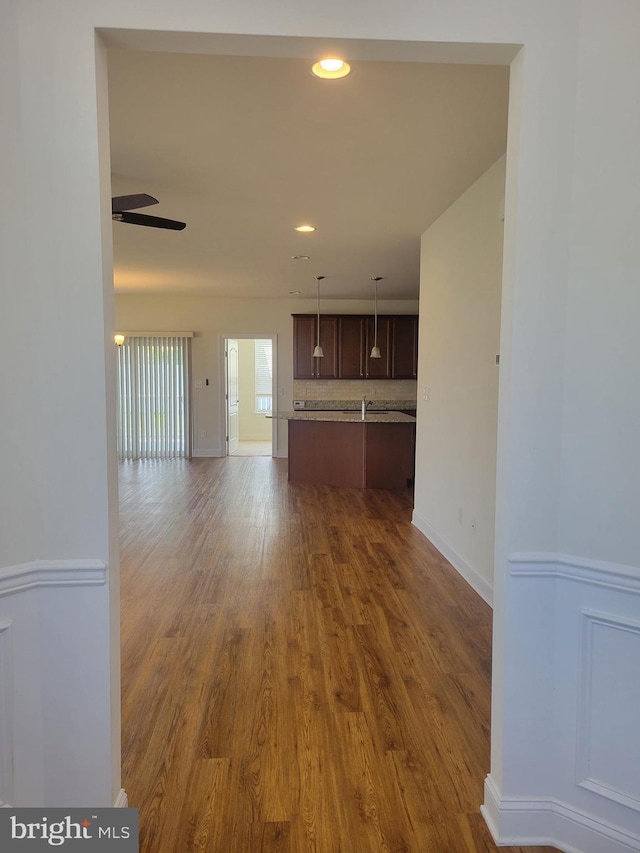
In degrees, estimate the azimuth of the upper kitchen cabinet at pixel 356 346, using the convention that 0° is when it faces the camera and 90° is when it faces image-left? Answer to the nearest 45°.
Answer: approximately 0°

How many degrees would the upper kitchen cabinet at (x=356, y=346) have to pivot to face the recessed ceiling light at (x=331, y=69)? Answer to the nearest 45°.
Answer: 0° — it already faces it

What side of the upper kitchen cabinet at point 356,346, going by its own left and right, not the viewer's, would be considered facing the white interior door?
right

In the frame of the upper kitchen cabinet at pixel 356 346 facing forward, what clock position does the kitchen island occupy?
The kitchen island is roughly at 12 o'clock from the upper kitchen cabinet.

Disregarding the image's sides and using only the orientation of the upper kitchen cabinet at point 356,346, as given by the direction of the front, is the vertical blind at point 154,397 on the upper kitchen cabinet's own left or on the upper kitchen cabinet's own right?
on the upper kitchen cabinet's own right

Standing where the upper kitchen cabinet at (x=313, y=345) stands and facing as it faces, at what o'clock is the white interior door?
The white interior door is roughly at 4 o'clock from the upper kitchen cabinet.

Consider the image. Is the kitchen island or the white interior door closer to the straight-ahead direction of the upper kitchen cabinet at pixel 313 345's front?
the kitchen island

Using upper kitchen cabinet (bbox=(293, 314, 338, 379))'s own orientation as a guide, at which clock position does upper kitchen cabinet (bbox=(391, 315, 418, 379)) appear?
upper kitchen cabinet (bbox=(391, 315, 418, 379)) is roughly at 9 o'clock from upper kitchen cabinet (bbox=(293, 314, 338, 379)).

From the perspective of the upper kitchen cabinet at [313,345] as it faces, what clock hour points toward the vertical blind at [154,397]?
The vertical blind is roughly at 3 o'clock from the upper kitchen cabinet.

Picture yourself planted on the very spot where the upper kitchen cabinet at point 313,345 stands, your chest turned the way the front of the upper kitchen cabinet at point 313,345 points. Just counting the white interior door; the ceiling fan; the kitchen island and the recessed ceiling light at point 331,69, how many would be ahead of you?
3

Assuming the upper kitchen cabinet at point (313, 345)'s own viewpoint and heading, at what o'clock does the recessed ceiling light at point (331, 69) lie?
The recessed ceiling light is roughly at 12 o'clock from the upper kitchen cabinet.
